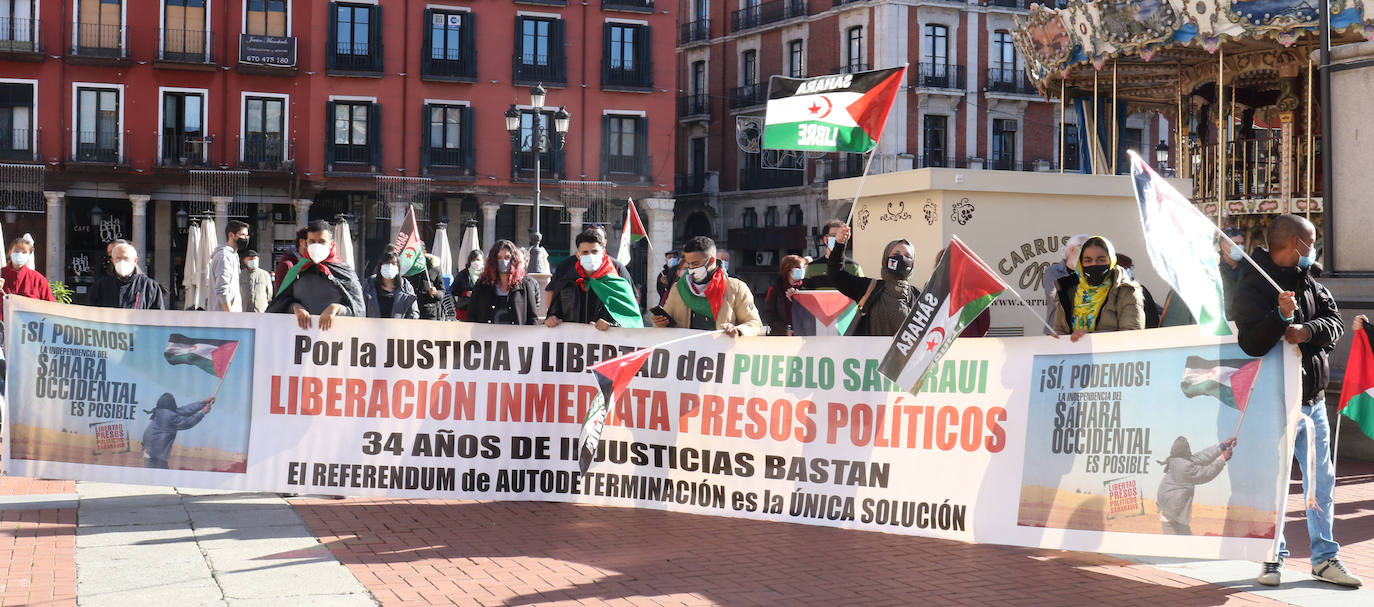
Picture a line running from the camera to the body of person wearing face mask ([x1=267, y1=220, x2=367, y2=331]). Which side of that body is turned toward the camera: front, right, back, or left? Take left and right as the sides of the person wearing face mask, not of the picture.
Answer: front

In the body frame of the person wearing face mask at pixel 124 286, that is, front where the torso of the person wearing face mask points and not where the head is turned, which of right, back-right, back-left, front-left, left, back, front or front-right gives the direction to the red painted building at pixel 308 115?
back

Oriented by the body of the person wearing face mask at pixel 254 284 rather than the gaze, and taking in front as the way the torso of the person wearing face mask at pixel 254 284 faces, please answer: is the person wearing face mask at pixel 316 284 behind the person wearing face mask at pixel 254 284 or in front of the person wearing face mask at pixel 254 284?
in front

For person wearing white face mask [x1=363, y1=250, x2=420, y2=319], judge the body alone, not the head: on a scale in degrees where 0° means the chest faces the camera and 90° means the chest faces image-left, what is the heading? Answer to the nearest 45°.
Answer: approximately 0°

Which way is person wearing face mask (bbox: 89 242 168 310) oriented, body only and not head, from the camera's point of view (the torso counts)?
toward the camera

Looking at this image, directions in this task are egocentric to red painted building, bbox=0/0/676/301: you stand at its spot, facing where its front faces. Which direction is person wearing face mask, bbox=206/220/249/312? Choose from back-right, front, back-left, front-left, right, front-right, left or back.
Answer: front

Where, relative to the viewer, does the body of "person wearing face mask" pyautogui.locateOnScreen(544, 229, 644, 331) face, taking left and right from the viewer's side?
facing the viewer

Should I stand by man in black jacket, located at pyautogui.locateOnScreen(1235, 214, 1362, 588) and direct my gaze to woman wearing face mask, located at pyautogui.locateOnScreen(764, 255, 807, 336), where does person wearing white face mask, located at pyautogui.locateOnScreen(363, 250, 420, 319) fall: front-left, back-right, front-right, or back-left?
front-left

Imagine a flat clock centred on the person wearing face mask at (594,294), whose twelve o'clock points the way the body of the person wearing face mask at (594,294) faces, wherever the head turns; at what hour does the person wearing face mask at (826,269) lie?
the person wearing face mask at (826,269) is roughly at 8 o'clock from the person wearing face mask at (594,294).

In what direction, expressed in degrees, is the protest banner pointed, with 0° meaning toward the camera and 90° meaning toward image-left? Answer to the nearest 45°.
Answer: approximately 0°

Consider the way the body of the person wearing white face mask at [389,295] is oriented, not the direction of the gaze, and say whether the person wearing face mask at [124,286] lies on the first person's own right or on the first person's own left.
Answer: on the first person's own right

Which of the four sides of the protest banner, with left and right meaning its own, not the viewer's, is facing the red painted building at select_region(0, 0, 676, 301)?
back

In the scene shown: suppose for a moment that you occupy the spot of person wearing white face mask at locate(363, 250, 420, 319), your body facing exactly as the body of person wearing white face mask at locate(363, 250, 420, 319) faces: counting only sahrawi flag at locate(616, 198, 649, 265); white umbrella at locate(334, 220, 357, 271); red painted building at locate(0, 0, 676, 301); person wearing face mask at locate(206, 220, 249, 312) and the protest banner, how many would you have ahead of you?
1

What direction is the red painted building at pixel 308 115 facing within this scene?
toward the camera

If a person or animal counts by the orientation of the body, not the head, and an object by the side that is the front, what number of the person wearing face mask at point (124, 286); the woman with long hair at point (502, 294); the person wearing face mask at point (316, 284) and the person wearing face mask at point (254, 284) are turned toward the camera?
4

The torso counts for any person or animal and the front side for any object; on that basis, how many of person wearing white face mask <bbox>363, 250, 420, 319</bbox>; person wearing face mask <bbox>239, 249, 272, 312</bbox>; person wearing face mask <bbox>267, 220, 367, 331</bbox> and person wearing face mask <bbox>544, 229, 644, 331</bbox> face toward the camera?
4
